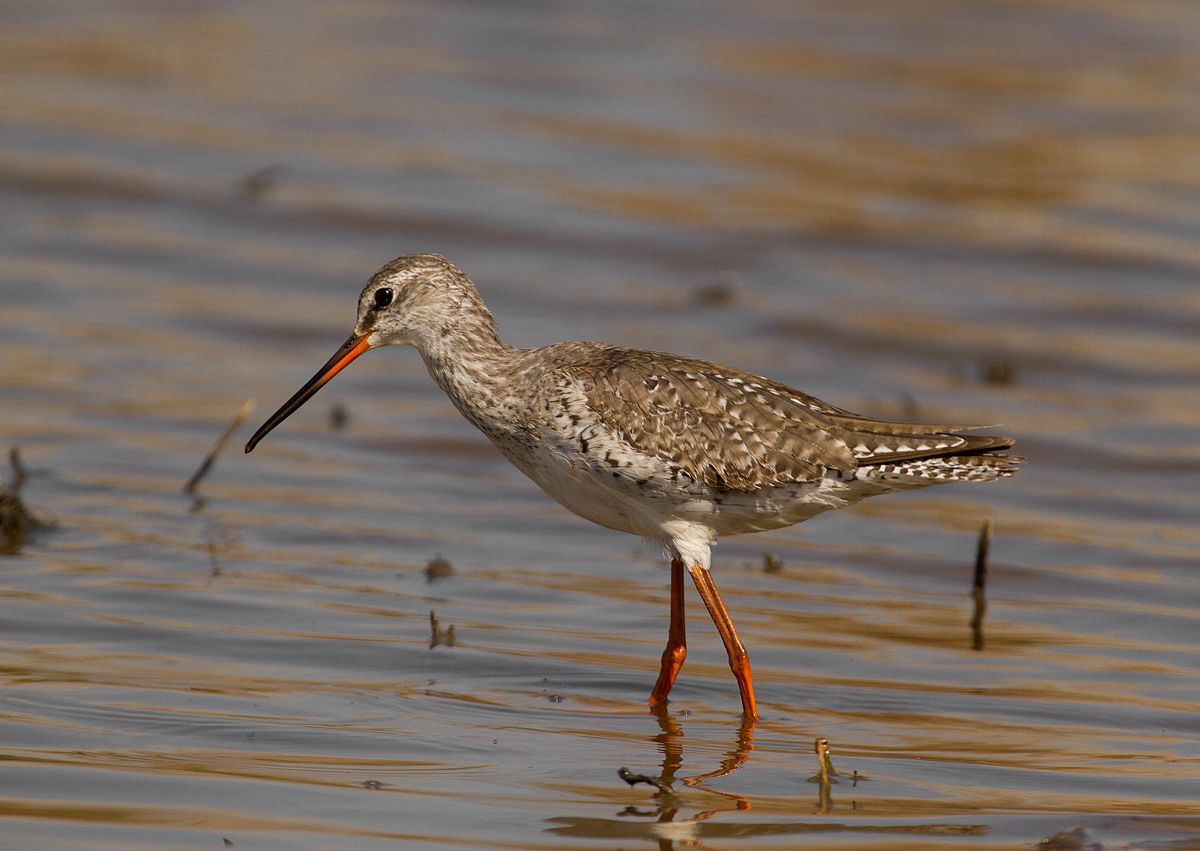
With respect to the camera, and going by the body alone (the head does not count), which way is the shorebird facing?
to the viewer's left

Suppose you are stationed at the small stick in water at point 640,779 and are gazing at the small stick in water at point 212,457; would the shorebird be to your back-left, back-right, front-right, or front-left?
front-right

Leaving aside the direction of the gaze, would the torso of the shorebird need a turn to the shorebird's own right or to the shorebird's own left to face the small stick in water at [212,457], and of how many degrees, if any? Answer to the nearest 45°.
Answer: approximately 45° to the shorebird's own right

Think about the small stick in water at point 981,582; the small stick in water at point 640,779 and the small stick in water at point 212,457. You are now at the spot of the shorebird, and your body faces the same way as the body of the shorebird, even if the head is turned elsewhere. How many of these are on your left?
1

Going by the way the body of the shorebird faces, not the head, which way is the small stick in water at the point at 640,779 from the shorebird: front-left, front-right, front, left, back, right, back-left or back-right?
left

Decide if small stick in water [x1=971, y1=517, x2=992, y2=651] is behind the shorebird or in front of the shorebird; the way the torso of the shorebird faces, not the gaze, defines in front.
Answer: behind

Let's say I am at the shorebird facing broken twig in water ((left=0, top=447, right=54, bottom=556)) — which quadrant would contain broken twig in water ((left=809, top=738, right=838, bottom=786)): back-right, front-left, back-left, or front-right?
back-left
